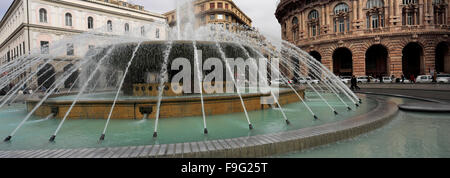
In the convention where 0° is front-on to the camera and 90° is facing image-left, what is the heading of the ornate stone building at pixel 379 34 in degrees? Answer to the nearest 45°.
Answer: approximately 0°

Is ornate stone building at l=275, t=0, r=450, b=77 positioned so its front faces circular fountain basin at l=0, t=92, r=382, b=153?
yes

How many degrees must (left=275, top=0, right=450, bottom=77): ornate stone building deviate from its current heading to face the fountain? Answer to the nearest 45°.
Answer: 0° — it already faces it
